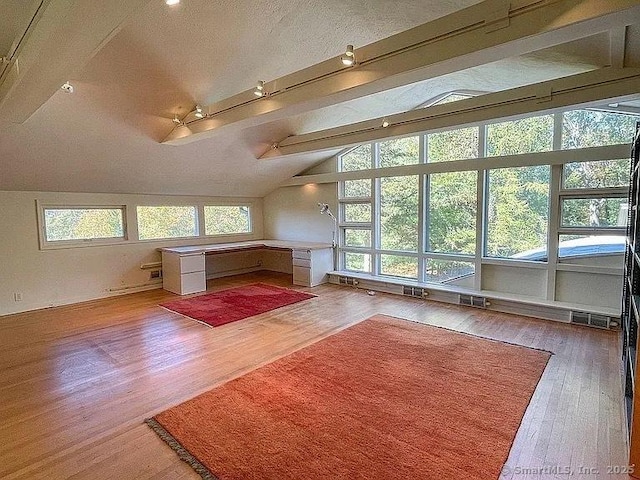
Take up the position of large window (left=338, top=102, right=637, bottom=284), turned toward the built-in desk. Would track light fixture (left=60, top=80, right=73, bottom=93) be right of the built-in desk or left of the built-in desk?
left

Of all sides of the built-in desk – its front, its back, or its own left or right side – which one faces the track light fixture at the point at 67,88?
front

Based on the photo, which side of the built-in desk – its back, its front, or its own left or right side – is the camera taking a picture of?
front

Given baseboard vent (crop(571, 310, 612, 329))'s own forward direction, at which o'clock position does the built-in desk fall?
The built-in desk is roughly at 3 o'clock from the baseboard vent.

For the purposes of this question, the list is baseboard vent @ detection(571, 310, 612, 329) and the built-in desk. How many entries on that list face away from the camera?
0

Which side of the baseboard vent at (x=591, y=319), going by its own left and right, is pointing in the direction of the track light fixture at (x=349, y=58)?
front

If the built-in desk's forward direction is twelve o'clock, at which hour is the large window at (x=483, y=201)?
The large window is roughly at 10 o'clock from the built-in desk.

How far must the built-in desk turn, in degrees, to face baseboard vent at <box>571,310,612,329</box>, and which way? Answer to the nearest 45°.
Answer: approximately 45° to its left

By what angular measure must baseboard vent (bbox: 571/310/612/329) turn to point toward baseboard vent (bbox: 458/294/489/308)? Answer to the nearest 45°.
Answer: approximately 45° to its right

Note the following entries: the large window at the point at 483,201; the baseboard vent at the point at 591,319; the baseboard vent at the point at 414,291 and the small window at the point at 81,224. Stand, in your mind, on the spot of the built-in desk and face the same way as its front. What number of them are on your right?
1
